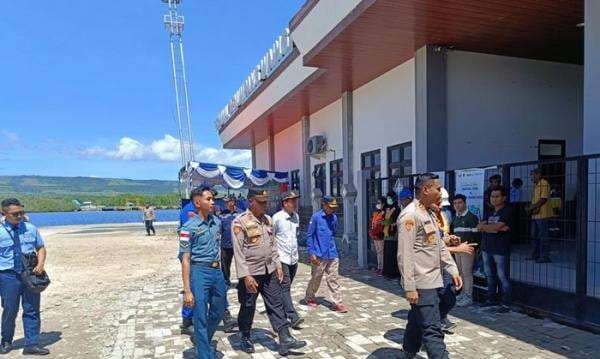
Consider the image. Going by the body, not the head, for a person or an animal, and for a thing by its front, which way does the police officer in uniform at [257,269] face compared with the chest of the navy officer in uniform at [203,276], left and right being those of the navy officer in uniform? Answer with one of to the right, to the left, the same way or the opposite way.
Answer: the same way

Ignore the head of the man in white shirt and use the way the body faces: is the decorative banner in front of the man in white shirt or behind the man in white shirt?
behind

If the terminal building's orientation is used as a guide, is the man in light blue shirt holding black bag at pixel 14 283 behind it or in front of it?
in front

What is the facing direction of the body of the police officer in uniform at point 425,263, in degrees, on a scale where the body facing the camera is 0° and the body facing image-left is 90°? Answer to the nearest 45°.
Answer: approximately 315°

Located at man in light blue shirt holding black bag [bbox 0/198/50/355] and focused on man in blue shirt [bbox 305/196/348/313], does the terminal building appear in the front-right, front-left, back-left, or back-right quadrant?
front-left

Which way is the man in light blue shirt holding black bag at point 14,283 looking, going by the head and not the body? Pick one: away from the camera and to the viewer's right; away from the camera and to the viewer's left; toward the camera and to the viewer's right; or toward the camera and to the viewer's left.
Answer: toward the camera and to the viewer's right

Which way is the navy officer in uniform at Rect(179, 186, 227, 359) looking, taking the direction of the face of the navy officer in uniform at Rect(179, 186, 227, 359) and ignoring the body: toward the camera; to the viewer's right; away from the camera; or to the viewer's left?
to the viewer's right

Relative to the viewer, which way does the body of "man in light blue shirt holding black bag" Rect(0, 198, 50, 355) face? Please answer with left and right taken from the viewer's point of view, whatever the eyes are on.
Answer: facing the viewer and to the right of the viewer

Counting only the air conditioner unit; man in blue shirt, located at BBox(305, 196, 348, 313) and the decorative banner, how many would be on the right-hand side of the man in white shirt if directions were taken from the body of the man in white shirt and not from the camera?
0

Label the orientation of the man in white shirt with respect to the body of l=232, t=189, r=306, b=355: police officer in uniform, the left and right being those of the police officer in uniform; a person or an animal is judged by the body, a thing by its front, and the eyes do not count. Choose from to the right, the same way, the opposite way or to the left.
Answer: the same way

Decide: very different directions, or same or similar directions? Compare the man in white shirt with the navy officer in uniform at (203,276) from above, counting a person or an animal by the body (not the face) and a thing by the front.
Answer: same or similar directions

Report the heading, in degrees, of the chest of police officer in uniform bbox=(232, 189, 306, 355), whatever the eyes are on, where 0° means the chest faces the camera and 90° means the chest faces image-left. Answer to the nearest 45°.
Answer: approximately 315°

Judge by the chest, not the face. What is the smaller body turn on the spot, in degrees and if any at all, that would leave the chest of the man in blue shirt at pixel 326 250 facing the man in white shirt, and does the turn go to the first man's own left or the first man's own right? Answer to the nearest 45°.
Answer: approximately 90° to the first man's own right

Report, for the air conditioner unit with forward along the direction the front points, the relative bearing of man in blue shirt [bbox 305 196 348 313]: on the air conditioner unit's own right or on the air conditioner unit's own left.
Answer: on the air conditioner unit's own left

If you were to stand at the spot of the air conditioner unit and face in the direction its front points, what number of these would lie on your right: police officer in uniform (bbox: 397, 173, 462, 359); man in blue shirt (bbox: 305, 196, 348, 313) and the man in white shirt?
0

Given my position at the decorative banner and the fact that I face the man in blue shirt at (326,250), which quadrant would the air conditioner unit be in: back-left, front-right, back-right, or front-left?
front-left
